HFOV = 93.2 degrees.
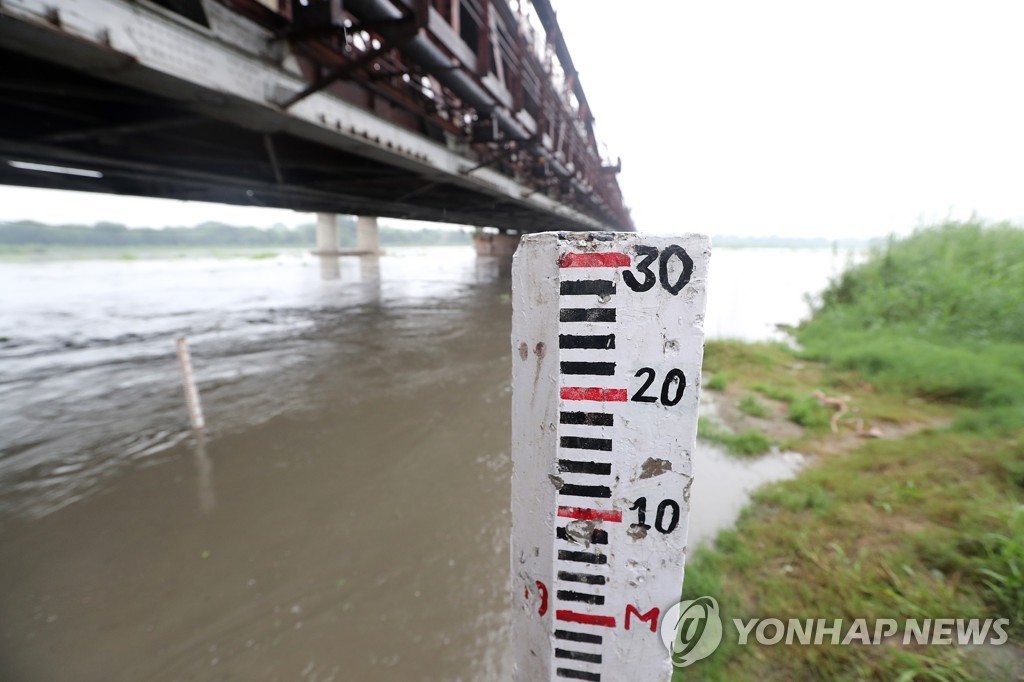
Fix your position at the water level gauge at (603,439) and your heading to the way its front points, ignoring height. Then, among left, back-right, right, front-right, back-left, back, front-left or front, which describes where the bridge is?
back-right

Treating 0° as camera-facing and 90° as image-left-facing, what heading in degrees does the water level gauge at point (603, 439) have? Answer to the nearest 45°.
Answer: approximately 0°

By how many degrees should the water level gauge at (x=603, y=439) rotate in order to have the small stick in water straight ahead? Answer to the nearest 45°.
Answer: approximately 135° to its right
